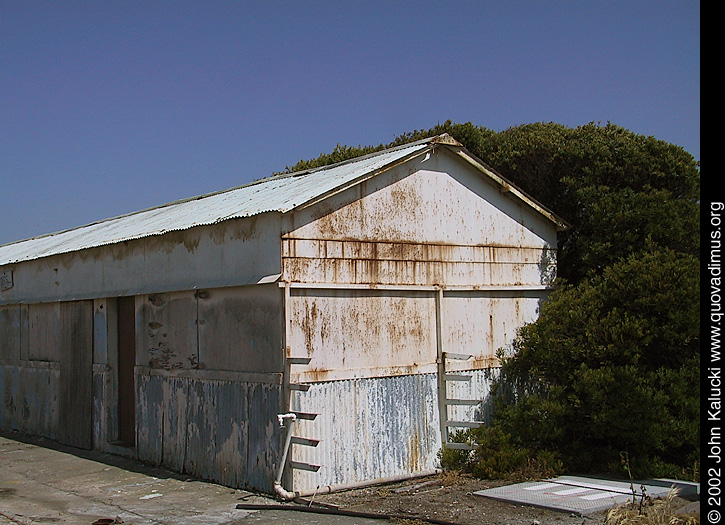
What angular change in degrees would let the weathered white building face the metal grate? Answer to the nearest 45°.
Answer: approximately 90° to its left

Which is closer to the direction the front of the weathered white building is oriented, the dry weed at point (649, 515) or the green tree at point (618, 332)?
the dry weed

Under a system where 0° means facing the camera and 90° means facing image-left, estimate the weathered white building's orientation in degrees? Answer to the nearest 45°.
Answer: approximately 45°

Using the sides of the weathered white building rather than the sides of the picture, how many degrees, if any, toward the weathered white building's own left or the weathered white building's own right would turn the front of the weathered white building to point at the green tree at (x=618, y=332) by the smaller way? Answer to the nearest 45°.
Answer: approximately 135° to the weathered white building's own left

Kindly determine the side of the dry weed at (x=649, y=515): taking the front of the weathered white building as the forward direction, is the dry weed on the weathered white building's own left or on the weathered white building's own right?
on the weathered white building's own left
